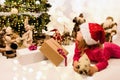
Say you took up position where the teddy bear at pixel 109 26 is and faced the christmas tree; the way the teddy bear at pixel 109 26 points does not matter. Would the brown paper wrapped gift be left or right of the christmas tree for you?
left

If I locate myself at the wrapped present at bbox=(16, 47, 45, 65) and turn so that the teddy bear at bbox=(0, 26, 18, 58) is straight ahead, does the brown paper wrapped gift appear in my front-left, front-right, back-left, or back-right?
back-right

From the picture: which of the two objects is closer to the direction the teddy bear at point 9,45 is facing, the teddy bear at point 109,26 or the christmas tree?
the teddy bear

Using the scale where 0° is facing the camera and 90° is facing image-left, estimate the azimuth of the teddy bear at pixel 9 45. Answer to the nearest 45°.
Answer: approximately 315°

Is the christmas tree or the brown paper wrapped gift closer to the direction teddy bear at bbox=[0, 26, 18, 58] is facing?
the brown paper wrapped gift

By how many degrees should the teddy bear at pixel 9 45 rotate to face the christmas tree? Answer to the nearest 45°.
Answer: approximately 90° to its left

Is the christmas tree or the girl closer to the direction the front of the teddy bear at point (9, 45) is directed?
the girl
